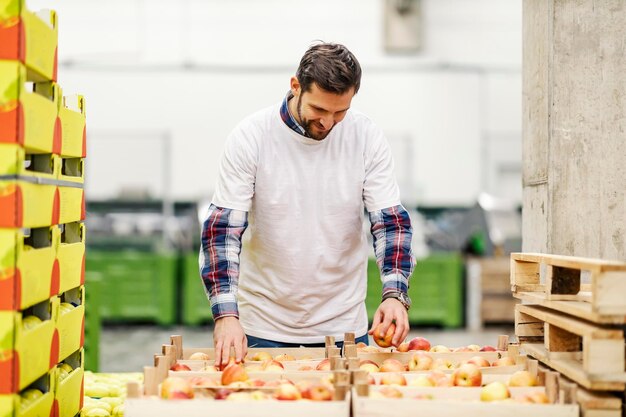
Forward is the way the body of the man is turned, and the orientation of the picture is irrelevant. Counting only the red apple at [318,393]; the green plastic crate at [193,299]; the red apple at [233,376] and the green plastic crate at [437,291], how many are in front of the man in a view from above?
2

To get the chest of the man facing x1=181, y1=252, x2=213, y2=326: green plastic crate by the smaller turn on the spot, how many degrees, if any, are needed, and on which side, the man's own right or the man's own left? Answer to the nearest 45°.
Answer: approximately 180°

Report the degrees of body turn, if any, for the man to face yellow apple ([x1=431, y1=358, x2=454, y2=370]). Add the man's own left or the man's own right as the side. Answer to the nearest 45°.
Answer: approximately 45° to the man's own left

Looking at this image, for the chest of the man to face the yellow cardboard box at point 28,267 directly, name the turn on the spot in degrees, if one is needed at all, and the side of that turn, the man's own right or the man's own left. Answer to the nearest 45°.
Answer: approximately 45° to the man's own right

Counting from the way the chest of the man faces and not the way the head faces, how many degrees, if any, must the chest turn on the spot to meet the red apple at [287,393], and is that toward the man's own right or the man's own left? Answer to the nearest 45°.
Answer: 0° — they already face it

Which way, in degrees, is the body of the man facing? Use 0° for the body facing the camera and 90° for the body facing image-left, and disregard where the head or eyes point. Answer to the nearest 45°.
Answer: approximately 0°

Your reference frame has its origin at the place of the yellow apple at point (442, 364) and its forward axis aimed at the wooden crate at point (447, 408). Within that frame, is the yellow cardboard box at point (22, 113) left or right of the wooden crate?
right

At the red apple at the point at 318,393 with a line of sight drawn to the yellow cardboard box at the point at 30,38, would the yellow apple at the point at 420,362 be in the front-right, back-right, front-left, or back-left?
back-right

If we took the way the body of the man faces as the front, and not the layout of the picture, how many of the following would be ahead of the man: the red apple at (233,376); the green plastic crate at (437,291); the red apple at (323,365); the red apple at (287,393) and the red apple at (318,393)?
4

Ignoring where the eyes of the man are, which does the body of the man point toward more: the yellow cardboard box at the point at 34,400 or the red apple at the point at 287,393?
the red apple

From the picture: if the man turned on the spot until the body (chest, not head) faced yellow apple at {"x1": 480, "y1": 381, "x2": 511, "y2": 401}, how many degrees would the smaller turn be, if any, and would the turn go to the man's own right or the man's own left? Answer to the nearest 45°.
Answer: approximately 45° to the man's own left
